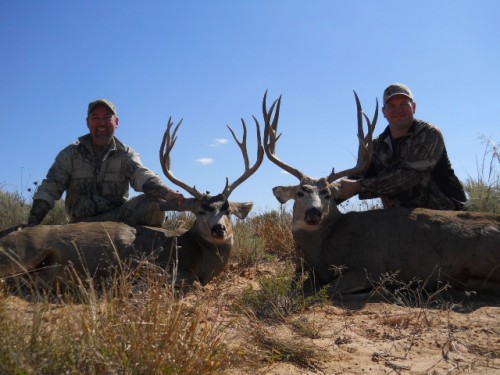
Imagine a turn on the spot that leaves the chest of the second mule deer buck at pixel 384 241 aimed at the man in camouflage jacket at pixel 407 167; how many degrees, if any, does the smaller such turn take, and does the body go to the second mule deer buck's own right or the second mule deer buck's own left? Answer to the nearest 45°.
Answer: approximately 90° to the second mule deer buck's own right

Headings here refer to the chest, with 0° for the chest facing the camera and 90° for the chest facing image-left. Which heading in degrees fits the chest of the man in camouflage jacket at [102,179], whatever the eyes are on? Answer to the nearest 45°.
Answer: approximately 0°

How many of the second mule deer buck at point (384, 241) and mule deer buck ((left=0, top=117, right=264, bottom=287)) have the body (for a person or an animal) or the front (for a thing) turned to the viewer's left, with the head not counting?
1

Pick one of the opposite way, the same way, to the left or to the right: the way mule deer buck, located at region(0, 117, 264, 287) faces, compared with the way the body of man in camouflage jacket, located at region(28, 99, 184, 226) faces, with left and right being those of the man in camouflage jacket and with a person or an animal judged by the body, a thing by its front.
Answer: to the left

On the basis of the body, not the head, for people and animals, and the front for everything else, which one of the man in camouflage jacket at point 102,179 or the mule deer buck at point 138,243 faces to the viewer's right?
the mule deer buck

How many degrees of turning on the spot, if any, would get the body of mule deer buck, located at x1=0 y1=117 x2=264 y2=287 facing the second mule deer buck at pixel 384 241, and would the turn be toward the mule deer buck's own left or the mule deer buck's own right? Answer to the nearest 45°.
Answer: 0° — it already faces it

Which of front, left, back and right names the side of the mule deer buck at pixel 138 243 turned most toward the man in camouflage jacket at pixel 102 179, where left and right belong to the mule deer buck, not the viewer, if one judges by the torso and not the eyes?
left

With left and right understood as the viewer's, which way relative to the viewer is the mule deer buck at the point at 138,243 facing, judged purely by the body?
facing to the right of the viewer

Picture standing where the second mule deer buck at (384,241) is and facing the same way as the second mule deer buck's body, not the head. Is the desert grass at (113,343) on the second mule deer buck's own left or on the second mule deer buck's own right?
on the second mule deer buck's own left

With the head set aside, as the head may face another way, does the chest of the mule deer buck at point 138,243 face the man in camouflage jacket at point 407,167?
yes

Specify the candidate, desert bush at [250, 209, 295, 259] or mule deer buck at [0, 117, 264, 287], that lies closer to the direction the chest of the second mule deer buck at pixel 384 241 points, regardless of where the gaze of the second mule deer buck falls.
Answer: the mule deer buck

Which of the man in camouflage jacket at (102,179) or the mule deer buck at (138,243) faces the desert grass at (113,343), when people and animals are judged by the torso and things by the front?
the man in camouflage jacket
